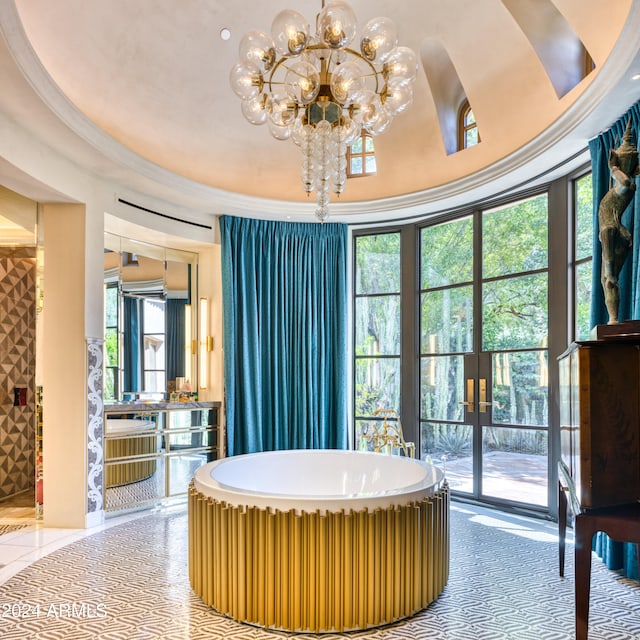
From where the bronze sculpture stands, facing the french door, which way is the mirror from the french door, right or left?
left

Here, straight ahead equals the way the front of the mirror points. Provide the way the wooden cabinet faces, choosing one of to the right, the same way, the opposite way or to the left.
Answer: the opposite way

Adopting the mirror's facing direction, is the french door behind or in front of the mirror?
in front

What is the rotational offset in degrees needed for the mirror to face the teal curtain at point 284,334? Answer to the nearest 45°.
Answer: approximately 45° to its left

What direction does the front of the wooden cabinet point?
to the viewer's left

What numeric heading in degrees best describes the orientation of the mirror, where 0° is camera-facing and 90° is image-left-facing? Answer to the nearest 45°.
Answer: approximately 315°

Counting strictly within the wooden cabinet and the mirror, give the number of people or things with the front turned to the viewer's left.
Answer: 1

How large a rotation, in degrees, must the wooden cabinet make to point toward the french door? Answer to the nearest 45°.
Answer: approximately 90° to its right

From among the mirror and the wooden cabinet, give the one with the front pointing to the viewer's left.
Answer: the wooden cabinet

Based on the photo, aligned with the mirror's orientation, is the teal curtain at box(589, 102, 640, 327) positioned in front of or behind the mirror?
in front
